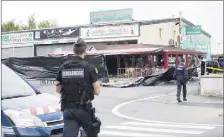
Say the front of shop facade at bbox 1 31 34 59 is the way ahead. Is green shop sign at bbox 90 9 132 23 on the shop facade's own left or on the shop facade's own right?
on the shop facade's own left

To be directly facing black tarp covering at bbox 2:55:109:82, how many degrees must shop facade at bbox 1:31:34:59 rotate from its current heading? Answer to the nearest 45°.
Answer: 0° — it already faces it

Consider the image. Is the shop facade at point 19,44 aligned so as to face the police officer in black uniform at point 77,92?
yes

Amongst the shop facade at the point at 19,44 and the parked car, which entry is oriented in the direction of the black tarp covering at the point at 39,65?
the shop facade

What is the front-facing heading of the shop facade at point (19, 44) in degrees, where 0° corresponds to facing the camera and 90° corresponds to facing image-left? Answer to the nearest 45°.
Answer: approximately 0°

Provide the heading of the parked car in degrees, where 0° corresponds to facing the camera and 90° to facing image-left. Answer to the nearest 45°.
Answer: approximately 315°

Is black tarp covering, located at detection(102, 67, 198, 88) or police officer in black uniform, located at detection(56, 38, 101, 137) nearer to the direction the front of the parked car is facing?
the police officer in black uniform

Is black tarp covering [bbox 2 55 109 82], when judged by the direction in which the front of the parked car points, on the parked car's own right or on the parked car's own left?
on the parked car's own left
